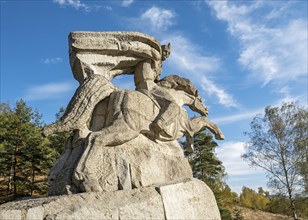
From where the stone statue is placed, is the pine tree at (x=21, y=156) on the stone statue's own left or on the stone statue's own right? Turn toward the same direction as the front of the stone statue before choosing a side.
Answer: on the stone statue's own left

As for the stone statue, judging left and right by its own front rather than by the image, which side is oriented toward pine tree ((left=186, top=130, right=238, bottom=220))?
left

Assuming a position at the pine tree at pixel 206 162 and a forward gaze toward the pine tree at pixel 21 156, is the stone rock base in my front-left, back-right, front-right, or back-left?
front-left

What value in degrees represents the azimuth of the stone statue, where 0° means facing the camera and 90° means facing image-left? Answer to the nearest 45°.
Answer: approximately 270°

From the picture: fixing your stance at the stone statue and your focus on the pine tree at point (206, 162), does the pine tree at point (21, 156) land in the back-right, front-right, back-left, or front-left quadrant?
front-left
